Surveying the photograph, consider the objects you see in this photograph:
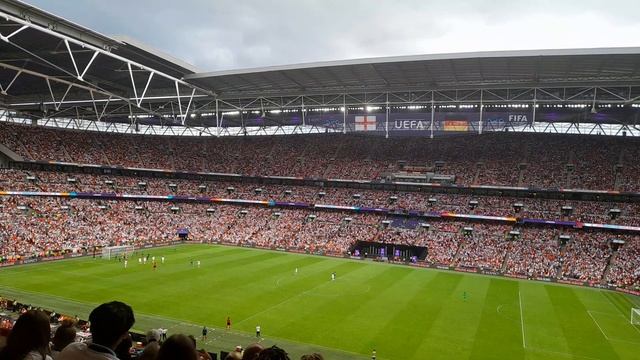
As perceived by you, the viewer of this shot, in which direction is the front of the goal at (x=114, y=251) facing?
facing the viewer and to the right of the viewer

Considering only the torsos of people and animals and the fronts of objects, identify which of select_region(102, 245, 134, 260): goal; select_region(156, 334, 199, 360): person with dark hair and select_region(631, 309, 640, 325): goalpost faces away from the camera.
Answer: the person with dark hair

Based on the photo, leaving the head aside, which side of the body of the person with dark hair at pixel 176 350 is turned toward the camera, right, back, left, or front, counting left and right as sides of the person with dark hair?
back

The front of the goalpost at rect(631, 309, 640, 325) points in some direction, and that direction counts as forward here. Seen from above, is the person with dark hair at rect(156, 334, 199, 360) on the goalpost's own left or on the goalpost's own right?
on the goalpost's own left

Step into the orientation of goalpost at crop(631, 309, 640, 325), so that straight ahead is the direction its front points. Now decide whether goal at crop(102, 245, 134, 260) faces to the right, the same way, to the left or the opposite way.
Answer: the opposite way

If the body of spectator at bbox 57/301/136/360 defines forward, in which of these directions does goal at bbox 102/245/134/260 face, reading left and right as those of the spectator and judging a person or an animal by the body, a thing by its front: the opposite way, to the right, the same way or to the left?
to the right

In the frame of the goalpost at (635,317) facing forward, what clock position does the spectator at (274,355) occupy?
The spectator is roughly at 9 o'clock from the goalpost.

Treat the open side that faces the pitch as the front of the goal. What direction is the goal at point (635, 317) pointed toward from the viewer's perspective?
to the viewer's left

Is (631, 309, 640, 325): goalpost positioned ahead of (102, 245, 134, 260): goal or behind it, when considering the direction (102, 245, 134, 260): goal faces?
ahead

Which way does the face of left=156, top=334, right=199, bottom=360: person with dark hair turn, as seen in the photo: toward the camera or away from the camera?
away from the camera

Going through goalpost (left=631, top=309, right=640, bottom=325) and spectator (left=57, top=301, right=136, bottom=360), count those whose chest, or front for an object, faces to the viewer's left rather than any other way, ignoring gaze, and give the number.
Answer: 1

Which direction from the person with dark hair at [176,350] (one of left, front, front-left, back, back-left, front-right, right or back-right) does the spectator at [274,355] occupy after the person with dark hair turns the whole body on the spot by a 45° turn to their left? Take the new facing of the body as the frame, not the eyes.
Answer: back-right

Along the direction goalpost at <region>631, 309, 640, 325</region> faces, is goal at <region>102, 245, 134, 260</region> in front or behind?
in front

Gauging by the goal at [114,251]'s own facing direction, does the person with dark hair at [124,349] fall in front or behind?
in front

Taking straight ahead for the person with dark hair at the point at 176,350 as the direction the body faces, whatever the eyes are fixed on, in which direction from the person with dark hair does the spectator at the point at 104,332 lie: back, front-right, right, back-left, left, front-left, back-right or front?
front-left

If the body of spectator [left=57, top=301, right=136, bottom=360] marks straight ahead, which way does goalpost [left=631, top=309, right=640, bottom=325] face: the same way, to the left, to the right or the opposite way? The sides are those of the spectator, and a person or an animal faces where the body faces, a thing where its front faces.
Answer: to the left

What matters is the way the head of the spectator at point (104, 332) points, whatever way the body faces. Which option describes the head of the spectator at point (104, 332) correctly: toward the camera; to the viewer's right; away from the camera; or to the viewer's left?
away from the camera
